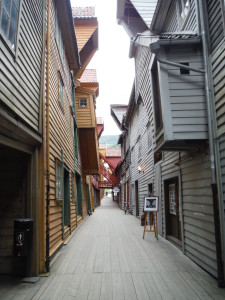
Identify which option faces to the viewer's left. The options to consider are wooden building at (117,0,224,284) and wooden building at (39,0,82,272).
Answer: wooden building at (117,0,224,284)

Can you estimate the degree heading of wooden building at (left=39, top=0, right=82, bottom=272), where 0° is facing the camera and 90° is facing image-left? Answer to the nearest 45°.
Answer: approximately 270°

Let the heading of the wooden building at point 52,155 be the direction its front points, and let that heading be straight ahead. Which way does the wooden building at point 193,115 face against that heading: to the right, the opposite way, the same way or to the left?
the opposite way

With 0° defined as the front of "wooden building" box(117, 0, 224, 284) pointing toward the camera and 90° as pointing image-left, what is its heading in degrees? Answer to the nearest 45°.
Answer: approximately 90°

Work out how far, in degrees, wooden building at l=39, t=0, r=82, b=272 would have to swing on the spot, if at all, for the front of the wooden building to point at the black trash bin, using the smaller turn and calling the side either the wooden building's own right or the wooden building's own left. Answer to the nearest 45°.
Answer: approximately 90° to the wooden building's own right

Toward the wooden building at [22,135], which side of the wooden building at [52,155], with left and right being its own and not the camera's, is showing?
right

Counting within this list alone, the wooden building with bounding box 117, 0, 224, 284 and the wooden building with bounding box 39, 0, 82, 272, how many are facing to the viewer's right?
1

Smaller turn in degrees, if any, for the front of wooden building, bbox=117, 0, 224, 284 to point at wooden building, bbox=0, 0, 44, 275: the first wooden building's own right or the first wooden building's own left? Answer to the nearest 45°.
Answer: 0° — it already faces it

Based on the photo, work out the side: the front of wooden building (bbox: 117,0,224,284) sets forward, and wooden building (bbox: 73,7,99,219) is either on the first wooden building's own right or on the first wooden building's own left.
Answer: on the first wooden building's own right

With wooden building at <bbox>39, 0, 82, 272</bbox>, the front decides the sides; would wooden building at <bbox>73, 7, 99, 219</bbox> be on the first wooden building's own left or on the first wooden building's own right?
on the first wooden building's own left
